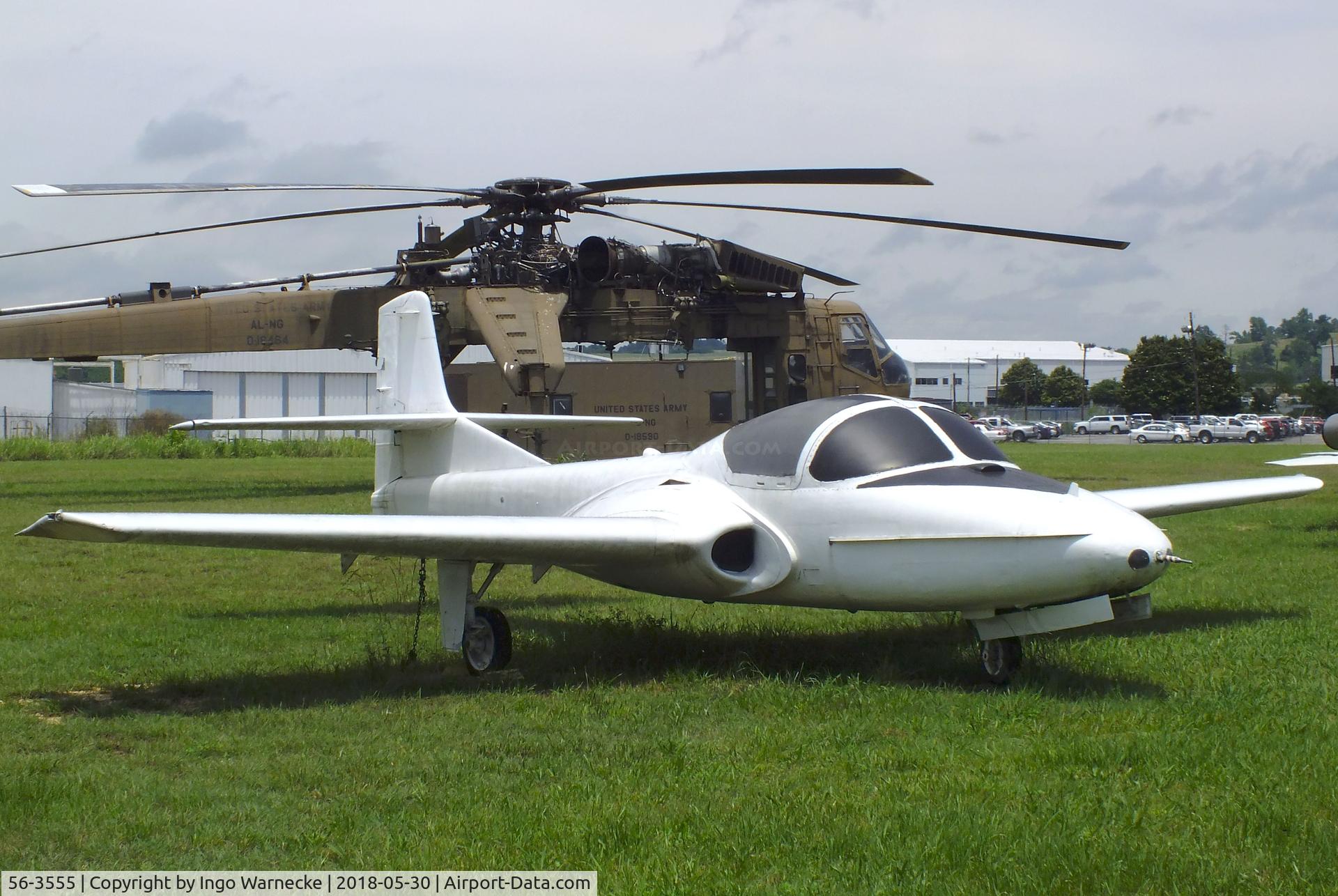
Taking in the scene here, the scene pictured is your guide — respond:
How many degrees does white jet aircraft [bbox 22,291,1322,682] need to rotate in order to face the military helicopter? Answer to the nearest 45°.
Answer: approximately 135° to its left

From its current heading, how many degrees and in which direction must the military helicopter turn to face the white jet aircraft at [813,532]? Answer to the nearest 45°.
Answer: approximately 90° to its right

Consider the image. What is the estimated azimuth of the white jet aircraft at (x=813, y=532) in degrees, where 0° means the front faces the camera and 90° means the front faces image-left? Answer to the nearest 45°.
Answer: approximately 315°

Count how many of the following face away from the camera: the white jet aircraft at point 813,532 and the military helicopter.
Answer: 0

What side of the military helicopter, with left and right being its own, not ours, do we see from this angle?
right
